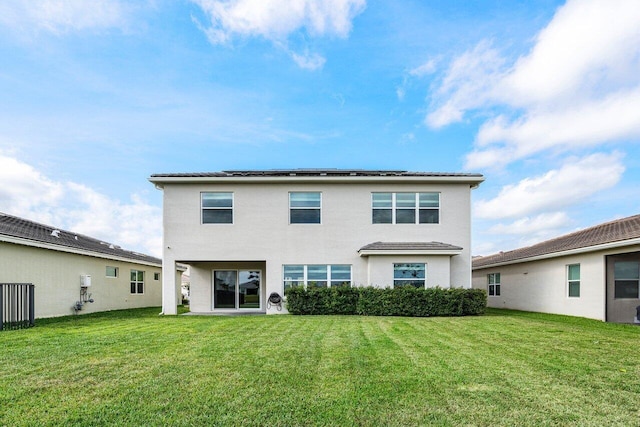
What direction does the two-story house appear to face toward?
away from the camera

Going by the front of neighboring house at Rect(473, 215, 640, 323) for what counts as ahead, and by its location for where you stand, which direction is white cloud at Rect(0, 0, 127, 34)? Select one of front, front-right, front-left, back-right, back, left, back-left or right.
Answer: left

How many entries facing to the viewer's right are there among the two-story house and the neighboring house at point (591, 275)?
0

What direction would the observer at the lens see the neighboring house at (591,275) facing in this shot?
facing away from the viewer and to the left of the viewer
